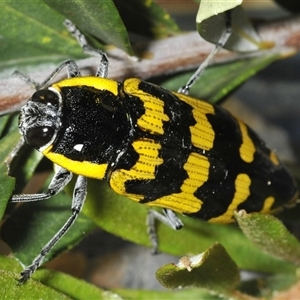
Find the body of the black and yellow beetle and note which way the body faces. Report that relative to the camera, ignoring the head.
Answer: to the viewer's left

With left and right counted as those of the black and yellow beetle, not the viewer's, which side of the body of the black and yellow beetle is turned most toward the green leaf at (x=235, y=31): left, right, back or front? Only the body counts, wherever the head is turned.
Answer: right

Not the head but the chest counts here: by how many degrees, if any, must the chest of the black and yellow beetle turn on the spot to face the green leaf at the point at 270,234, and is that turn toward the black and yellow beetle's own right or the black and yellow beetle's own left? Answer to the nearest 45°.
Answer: approximately 180°

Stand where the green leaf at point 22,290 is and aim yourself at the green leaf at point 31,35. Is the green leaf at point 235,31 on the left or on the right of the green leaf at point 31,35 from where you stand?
right

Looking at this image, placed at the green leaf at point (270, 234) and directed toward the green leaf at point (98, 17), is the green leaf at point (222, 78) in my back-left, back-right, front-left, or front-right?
front-right

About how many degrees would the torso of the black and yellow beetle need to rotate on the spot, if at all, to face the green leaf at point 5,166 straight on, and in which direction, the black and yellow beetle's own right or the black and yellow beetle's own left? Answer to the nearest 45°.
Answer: approximately 45° to the black and yellow beetle's own left

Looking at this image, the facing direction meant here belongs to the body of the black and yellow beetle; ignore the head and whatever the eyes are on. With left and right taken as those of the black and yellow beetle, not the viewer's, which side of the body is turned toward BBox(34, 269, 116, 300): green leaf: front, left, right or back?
left
